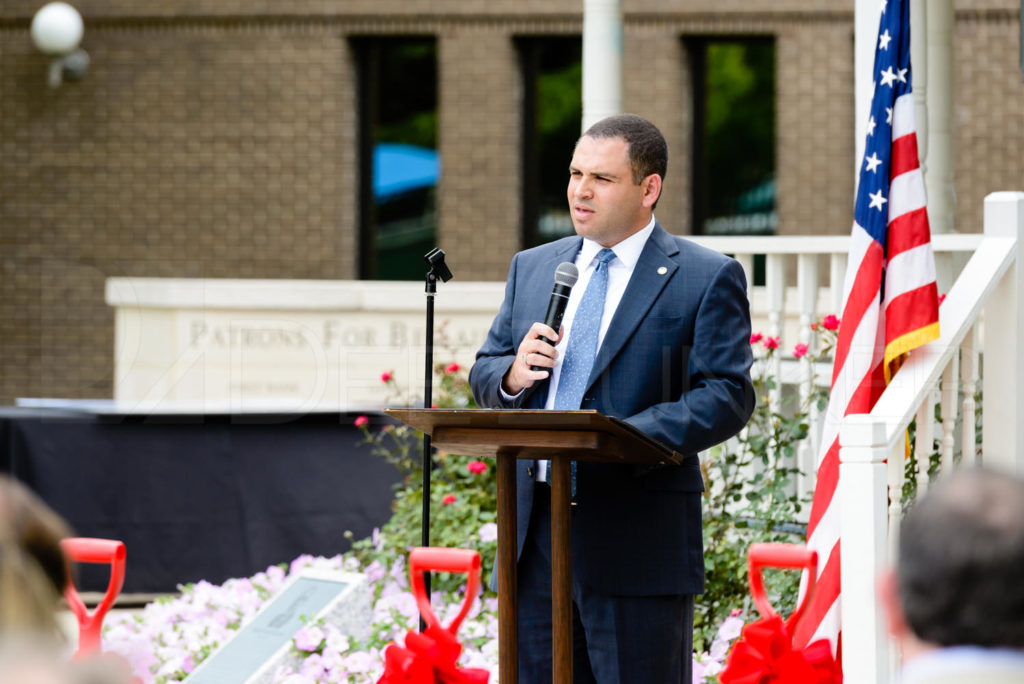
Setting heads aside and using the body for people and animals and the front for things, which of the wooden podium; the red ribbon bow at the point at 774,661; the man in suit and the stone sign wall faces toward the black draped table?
the stone sign wall

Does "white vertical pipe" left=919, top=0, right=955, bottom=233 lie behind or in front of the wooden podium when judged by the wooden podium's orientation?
behind

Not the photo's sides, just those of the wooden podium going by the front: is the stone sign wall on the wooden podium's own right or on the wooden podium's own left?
on the wooden podium's own right

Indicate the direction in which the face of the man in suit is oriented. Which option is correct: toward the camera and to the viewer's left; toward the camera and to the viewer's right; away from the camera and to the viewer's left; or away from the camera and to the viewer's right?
toward the camera and to the viewer's left

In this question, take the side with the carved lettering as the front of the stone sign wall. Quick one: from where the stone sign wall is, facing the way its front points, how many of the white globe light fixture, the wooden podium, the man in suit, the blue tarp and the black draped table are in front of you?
3

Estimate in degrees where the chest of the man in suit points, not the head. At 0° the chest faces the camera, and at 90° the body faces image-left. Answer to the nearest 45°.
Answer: approximately 45°

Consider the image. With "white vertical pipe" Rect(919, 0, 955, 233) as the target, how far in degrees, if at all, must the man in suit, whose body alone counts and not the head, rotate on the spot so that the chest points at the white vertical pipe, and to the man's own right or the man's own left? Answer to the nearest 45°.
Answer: approximately 180°

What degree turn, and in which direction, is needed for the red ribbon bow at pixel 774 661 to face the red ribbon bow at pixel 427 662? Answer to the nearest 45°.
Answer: approximately 90° to its right

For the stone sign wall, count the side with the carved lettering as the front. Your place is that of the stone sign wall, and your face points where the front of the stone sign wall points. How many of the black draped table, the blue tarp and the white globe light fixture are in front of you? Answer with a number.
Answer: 1

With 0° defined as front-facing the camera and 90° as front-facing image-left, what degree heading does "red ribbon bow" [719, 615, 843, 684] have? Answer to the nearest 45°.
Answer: approximately 0°

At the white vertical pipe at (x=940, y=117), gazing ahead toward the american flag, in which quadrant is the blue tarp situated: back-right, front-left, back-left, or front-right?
back-right

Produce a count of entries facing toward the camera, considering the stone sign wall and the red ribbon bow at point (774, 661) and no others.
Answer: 2

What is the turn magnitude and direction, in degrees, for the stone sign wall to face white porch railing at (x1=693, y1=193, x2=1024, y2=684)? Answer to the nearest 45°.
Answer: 0° — it already faces it

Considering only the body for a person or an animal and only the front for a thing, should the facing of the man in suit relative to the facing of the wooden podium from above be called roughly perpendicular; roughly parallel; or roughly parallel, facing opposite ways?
roughly parallel

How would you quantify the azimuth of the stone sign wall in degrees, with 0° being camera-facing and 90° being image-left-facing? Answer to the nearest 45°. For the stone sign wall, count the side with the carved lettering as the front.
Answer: approximately 0°

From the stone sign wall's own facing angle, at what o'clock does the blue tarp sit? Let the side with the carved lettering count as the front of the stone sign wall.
The blue tarp is roughly at 7 o'clock from the stone sign wall.
